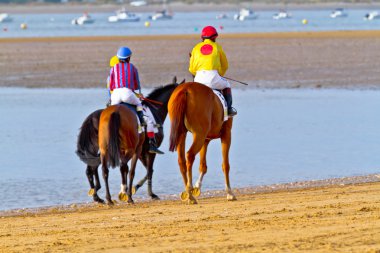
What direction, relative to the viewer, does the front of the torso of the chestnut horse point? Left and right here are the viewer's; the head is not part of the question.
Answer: facing away from the viewer and to the right of the viewer

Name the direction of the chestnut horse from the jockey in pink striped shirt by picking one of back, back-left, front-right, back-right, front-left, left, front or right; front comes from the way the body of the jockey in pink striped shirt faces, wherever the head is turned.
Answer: back-right

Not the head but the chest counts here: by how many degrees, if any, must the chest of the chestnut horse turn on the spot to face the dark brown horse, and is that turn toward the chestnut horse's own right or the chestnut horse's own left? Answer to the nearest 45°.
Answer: approximately 90° to the chestnut horse's own left

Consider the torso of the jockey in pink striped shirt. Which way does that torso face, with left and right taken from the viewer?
facing away from the viewer

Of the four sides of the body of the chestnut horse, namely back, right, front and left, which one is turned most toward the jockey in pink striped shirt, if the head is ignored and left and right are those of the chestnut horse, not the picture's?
left

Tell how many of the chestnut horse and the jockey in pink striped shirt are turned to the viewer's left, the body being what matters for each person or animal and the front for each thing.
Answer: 0

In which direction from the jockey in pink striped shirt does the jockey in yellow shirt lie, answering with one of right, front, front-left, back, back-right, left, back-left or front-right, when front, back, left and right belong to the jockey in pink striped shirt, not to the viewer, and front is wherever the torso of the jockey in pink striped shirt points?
right
